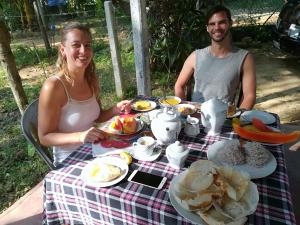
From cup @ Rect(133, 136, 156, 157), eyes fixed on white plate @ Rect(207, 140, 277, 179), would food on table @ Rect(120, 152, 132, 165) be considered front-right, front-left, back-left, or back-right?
back-right

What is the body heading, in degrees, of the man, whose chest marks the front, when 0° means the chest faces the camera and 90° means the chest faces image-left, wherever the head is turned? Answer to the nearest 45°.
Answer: approximately 0°

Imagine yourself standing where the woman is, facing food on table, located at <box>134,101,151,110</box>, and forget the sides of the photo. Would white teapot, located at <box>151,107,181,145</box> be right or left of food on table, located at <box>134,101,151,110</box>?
right

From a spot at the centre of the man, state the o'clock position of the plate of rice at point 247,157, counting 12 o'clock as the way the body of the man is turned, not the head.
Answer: The plate of rice is roughly at 12 o'clock from the man.

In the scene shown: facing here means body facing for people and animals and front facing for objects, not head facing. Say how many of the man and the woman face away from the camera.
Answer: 0

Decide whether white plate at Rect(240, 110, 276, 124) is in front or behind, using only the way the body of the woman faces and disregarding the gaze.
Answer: in front

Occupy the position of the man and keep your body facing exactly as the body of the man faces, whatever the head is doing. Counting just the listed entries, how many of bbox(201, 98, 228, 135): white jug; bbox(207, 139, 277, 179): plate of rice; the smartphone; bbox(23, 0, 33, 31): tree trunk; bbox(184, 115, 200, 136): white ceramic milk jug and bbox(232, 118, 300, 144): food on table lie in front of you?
5

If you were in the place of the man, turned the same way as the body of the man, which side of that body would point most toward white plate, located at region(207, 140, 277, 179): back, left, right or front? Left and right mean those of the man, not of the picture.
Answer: front

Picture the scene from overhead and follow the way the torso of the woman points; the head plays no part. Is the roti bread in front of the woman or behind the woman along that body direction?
in front

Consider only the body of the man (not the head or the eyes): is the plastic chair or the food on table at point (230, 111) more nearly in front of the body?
the food on table

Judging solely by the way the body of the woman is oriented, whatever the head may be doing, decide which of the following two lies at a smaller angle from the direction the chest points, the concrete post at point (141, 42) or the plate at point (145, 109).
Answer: the plate

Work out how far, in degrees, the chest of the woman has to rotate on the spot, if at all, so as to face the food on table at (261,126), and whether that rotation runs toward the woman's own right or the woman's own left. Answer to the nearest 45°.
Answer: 0° — they already face it

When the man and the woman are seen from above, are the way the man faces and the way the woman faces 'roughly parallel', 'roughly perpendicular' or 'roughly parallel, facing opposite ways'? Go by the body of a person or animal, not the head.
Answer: roughly perpendicular

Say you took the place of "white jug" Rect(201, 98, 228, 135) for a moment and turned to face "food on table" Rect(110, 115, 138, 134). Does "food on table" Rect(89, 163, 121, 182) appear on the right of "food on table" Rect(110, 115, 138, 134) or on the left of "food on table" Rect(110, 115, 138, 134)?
left
